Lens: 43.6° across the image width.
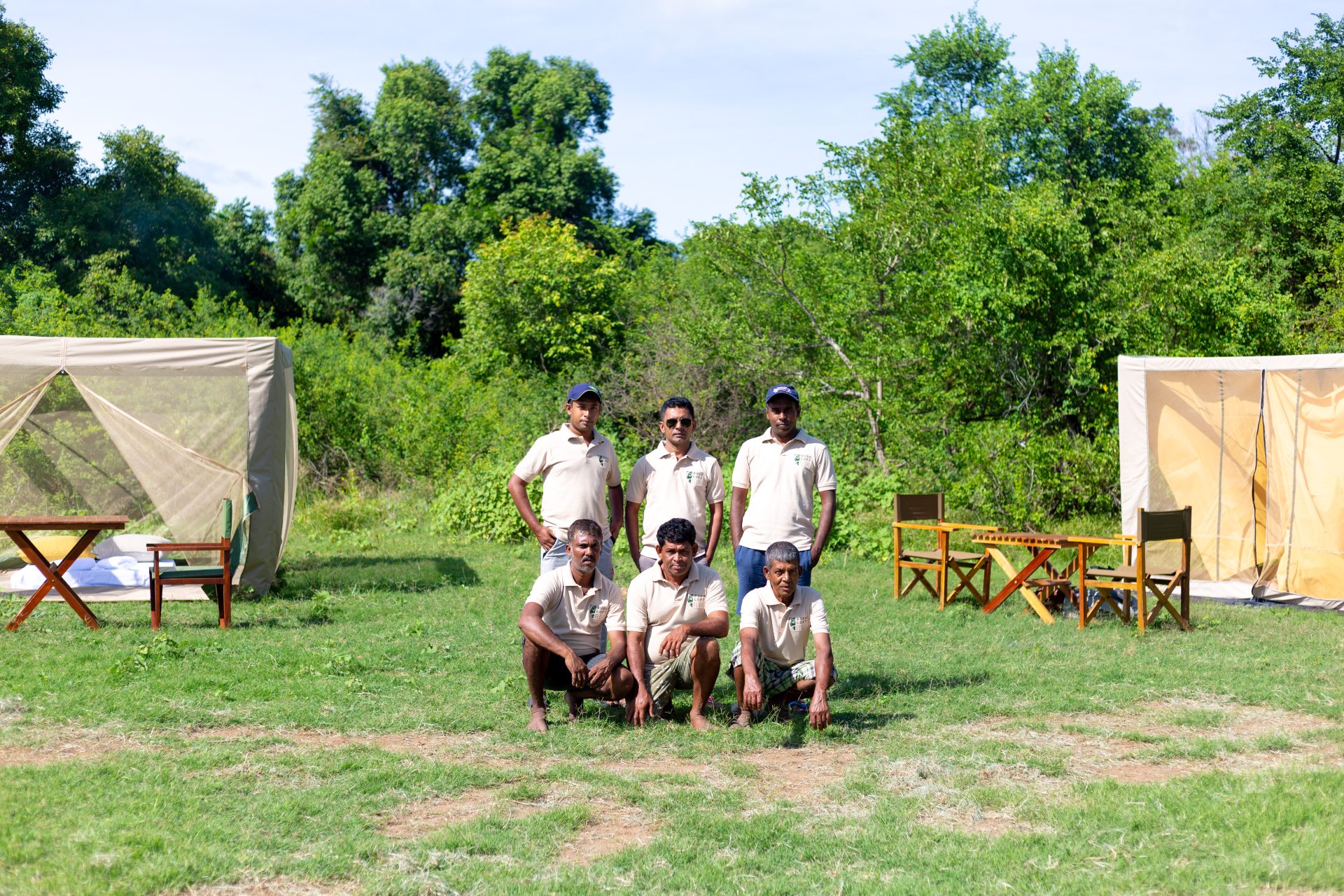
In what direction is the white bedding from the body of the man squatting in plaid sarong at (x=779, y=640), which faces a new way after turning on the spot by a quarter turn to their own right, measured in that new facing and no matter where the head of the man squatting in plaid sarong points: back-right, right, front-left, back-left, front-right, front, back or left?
front-right

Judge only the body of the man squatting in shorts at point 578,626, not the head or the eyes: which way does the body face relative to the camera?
toward the camera

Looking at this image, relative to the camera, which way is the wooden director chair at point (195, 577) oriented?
to the viewer's left

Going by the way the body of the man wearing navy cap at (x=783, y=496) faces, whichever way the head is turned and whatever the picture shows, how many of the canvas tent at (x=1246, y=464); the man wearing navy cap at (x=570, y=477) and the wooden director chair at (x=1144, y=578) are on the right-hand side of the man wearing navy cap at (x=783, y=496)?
1

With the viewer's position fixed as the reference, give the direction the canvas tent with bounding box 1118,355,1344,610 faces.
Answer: facing the viewer

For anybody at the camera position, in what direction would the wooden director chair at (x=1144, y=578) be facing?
facing away from the viewer and to the left of the viewer

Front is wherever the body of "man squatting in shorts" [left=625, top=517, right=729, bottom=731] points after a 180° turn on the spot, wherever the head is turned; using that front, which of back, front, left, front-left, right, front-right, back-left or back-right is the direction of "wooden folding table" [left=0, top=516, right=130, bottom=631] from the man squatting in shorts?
front-left

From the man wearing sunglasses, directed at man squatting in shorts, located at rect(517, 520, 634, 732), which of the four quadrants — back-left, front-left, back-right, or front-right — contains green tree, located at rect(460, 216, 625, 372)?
back-right

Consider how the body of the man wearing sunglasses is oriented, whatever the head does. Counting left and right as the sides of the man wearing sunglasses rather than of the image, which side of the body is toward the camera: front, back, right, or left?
front

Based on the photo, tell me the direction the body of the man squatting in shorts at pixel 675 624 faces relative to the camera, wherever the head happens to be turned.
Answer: toward the camera

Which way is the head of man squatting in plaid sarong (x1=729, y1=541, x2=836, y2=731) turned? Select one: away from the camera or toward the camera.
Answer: toward the camera

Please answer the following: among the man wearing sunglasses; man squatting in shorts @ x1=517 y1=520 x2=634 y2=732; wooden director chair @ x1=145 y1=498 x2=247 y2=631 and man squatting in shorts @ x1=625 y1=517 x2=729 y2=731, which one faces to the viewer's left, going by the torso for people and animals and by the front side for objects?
the wooden director chair

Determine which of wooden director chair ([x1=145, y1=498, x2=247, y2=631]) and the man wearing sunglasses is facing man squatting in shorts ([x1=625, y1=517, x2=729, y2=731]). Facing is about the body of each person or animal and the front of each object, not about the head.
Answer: the man wearing sunglasses

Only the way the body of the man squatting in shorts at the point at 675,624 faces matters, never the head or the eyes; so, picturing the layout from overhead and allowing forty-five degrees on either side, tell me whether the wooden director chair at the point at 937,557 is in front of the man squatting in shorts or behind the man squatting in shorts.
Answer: behind

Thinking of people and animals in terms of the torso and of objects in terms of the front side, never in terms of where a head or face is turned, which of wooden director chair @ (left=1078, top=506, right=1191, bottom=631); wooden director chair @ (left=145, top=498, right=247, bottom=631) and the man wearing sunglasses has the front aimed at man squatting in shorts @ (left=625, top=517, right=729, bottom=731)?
the man wearing sunglasses
